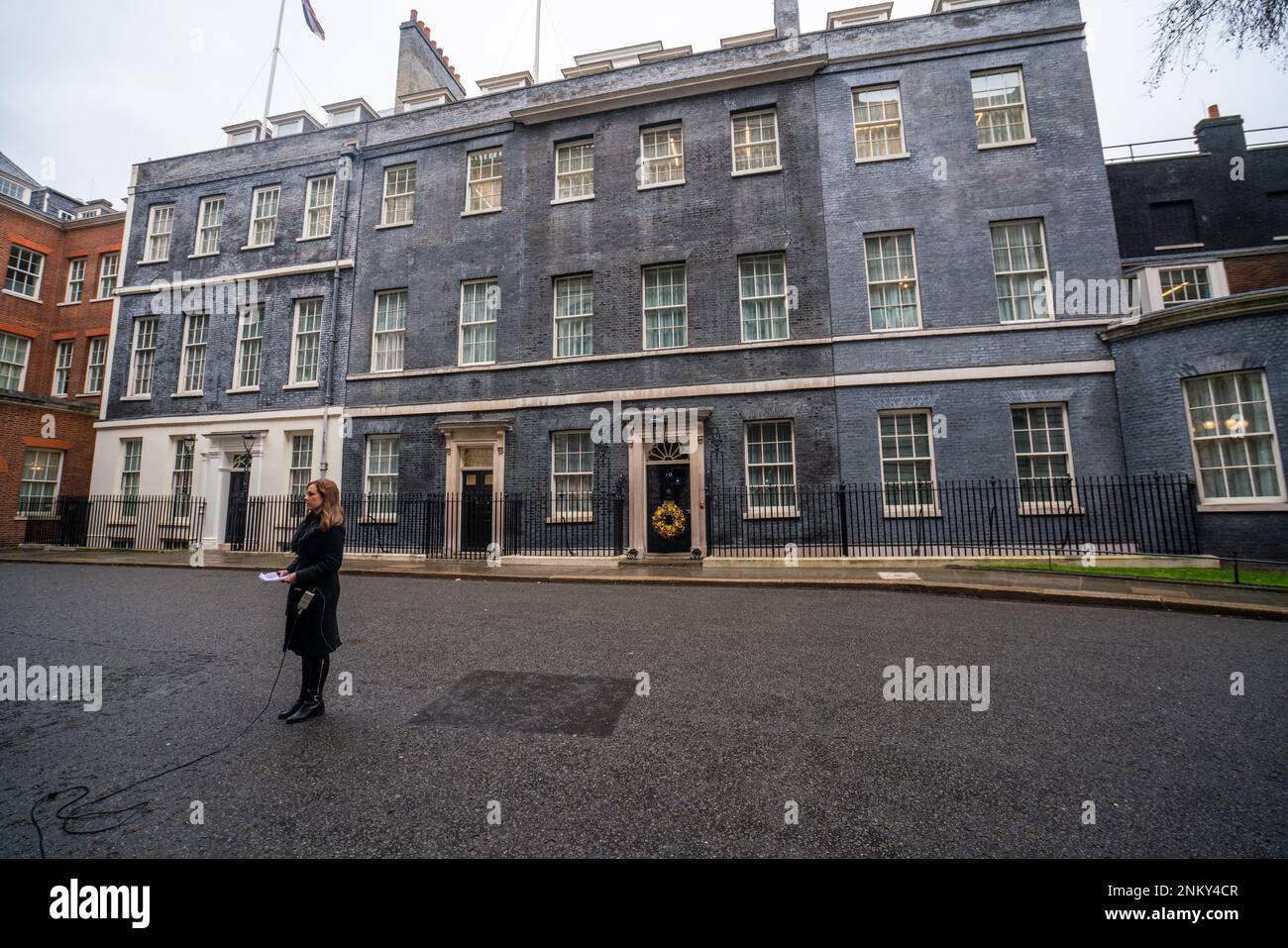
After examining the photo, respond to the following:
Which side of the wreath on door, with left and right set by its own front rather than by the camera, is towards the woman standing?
front

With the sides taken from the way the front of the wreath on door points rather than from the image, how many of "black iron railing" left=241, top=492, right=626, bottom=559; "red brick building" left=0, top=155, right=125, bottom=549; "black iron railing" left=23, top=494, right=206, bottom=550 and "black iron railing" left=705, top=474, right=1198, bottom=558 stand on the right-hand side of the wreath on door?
3

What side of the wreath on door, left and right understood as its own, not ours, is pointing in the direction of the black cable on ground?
front

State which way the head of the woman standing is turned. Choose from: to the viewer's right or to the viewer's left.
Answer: to the viewer's left

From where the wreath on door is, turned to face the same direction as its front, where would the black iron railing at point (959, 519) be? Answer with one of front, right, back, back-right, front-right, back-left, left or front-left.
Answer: left

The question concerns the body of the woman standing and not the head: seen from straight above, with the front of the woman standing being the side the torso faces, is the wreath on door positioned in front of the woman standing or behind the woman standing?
behind

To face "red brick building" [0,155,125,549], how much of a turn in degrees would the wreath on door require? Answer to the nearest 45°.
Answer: approximately 90° to its right

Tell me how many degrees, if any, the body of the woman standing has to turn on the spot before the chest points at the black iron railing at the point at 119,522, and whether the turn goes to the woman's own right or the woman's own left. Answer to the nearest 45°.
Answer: approximately 90° to the woman's own right

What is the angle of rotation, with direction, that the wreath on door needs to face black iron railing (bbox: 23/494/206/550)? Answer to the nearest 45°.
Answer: approximately 90° to its right

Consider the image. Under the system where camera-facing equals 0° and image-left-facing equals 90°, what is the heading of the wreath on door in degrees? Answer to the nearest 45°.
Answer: approximately 0°
